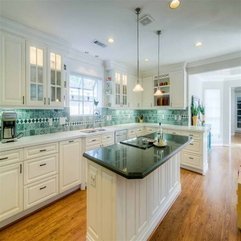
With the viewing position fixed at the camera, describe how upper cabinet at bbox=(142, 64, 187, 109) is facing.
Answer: facing the viewer and to the left of the viewer

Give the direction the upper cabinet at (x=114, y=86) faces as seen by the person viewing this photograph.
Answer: facing the viewer and to the right of the viewer

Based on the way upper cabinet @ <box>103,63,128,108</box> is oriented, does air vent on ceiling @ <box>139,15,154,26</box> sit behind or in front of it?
in front

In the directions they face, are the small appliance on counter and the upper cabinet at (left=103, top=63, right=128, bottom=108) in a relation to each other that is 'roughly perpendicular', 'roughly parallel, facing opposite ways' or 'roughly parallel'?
roughly parallel

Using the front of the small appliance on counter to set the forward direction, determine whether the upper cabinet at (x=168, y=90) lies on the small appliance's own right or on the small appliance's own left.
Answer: on the small appliance's own left

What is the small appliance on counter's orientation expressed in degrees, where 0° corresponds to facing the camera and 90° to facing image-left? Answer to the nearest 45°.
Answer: approximately 0°

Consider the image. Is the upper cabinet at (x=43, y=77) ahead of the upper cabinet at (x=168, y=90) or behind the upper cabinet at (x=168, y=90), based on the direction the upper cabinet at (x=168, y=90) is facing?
ahead

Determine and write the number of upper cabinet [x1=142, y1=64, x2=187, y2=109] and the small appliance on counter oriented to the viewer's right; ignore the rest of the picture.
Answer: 0
